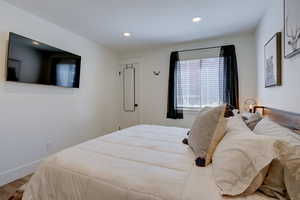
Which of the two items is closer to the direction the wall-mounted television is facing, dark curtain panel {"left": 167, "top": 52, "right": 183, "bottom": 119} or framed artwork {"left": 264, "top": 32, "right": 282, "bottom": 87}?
the framed artwork

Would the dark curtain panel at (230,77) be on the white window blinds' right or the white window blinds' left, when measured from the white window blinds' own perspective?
on its left

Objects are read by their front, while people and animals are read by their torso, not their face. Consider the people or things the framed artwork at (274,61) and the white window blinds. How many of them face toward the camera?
1

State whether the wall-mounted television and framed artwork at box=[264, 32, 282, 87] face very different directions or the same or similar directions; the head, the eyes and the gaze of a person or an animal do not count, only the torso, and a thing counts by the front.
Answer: very different directions

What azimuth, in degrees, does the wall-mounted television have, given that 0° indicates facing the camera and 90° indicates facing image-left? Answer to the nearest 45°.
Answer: approximately 315°

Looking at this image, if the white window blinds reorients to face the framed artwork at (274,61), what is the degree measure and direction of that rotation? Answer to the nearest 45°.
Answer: approximately 45° to its left

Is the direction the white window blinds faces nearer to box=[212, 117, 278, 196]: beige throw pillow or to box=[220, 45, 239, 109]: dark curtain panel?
the beige throw pillow

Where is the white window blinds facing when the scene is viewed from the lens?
facing the viewer

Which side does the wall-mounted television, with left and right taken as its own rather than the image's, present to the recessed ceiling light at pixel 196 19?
front

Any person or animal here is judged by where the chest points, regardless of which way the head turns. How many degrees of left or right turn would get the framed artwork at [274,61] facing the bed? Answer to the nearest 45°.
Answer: approximately 45° to its left

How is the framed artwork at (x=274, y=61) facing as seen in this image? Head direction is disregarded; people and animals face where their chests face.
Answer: to the viewer's left

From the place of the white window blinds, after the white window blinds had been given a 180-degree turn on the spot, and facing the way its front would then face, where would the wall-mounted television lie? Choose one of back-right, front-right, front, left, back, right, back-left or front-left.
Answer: back-left

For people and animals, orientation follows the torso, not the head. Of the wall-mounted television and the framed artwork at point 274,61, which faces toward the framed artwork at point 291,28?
the wall-mounted television

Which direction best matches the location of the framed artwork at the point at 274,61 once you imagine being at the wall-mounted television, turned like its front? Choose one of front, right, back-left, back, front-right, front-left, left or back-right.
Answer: front

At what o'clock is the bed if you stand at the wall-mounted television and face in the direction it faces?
The bed is roughly at 1 o'clock from the wall-mounted television.
